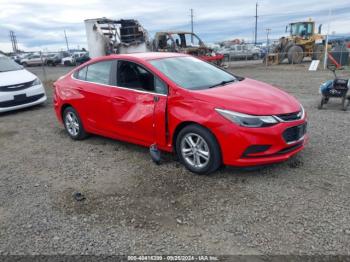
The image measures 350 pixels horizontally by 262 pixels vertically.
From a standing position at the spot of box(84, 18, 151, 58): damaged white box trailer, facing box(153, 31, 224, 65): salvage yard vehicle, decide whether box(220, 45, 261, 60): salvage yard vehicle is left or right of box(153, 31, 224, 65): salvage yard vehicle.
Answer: left

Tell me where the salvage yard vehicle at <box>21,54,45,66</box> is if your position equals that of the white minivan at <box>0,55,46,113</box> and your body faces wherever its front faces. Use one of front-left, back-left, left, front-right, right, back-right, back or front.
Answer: back-left

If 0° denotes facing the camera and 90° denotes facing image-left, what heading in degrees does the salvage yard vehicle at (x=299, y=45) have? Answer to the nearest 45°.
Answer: approximately 45°

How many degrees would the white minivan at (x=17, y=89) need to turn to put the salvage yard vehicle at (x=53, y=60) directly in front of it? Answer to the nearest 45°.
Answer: approximately 135° to its left

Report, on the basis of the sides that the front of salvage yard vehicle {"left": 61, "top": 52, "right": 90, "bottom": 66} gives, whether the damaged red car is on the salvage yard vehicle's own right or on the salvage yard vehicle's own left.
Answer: on the salvage yard vehicle's own left

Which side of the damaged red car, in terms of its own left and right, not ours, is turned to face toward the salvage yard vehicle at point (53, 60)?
back

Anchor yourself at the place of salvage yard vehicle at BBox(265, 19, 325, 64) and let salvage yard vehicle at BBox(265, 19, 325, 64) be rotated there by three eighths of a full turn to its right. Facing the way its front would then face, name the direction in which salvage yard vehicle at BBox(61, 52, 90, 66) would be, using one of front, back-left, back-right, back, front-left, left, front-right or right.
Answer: left

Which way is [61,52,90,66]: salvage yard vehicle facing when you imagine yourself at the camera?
facing the viewer and to the left of the viewer

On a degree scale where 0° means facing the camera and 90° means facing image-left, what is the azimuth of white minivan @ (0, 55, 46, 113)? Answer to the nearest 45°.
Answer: approximately 315°

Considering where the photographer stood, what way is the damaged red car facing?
facing the viewer and to the right of the viewer

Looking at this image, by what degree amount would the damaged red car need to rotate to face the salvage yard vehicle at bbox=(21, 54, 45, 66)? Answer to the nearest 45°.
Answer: approximately 180°

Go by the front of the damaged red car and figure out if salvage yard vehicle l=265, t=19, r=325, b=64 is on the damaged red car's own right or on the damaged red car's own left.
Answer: on the damaged red car's own left

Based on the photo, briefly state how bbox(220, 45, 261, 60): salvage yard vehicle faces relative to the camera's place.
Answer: facing to the left of the viewer
